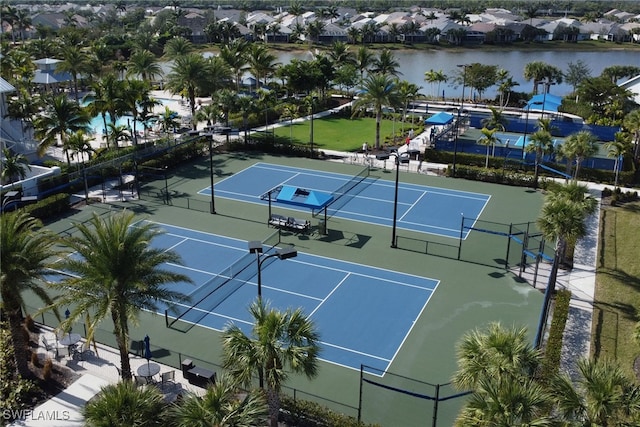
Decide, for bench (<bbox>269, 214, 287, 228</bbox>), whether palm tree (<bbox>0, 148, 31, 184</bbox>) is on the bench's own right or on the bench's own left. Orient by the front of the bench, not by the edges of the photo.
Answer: on the bench's own right

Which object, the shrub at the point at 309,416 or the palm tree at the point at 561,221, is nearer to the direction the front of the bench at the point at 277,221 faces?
the shrub

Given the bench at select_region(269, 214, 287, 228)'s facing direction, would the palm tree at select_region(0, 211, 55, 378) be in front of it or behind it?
in front

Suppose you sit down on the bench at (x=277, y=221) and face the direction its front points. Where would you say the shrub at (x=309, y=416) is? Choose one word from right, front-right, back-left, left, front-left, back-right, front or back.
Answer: front-left

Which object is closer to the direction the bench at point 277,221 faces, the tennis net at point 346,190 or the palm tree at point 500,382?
the palm tree

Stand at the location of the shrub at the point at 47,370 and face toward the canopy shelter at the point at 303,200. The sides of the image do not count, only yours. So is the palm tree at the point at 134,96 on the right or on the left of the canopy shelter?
left

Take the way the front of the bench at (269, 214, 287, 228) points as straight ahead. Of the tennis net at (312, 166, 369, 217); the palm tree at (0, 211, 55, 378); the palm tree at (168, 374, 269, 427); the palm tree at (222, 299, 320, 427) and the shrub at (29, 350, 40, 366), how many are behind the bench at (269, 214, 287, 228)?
1

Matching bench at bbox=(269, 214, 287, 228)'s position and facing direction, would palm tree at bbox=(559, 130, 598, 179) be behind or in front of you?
behind

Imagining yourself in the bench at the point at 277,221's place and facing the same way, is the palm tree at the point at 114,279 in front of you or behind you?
in front

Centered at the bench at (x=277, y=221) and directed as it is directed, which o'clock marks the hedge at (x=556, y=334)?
The hedge is roughly at 9 o'clock from the bench.

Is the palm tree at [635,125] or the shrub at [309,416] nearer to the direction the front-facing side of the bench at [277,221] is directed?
the shrub

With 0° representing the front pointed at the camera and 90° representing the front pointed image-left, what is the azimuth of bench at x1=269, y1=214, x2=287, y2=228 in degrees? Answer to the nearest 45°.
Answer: approximately 45°

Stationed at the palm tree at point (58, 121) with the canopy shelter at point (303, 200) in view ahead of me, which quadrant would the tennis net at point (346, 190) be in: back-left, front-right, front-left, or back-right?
front-left

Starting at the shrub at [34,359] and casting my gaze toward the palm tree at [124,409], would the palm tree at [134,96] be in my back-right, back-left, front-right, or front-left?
back-left

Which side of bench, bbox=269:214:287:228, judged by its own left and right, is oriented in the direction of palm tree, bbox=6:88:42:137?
right
